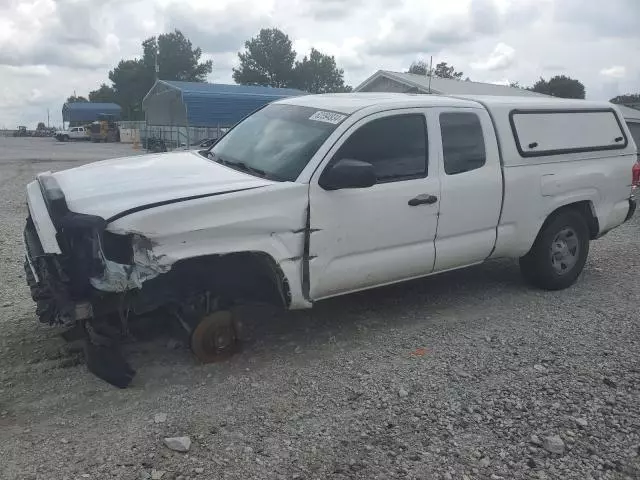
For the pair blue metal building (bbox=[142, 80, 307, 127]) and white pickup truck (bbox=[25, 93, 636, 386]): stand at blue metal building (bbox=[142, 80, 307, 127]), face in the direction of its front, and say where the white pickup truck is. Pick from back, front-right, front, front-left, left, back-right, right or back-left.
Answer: front-left

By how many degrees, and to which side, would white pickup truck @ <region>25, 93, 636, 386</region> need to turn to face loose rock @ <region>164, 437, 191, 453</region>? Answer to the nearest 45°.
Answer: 0° — it already faces it

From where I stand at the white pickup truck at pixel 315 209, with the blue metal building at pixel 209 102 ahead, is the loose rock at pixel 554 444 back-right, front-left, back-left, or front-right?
back-right

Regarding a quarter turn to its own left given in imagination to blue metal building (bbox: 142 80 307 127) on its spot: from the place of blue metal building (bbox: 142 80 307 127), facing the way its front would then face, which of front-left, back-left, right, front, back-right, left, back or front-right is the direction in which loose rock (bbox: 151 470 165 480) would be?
front-right

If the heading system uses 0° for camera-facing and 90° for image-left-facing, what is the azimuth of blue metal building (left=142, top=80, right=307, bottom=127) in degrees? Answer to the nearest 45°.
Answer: approximately 45°

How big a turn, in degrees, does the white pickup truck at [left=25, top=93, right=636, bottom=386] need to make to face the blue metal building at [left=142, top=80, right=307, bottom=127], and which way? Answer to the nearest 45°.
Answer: approximately 135° to its right

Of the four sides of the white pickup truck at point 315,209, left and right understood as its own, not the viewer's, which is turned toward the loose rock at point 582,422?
left

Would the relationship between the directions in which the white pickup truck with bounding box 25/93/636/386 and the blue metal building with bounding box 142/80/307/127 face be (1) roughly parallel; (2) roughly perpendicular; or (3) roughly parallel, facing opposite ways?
roughly parallel

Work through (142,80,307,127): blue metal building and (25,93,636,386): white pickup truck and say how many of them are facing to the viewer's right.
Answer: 0

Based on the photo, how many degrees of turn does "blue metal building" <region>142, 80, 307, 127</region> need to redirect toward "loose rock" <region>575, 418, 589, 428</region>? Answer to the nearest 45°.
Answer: approximately 45° to its left

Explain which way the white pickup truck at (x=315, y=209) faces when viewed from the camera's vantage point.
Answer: facing the viewer and to the left of the viewer

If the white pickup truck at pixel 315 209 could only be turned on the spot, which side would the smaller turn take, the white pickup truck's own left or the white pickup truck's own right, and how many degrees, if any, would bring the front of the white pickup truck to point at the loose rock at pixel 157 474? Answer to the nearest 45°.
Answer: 0° — it already faces it
